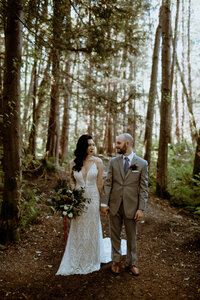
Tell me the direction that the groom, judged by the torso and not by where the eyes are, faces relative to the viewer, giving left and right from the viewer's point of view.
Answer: facing the viewer

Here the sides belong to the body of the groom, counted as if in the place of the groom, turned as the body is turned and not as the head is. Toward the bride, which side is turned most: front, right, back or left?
right

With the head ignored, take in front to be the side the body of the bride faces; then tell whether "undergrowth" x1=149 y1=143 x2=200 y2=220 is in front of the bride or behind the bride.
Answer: behind

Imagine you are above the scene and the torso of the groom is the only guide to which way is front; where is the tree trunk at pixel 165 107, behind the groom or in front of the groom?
behind

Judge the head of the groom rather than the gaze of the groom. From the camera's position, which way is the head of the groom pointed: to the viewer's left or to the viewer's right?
to the viewer's left

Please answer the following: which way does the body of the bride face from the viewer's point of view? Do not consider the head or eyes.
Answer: toward the camera

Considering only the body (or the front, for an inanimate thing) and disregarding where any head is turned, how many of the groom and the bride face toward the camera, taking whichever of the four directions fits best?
2

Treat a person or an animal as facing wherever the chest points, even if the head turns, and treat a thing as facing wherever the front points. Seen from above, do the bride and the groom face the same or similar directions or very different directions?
same or similar directions

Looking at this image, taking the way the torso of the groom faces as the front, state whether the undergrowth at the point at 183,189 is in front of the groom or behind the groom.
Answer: behind

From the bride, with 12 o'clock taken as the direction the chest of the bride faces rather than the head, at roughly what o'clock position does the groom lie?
The groom is roughly at 10 o'clock from the bride.

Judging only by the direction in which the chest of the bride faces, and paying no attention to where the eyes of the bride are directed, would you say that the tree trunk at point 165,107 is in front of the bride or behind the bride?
behind
